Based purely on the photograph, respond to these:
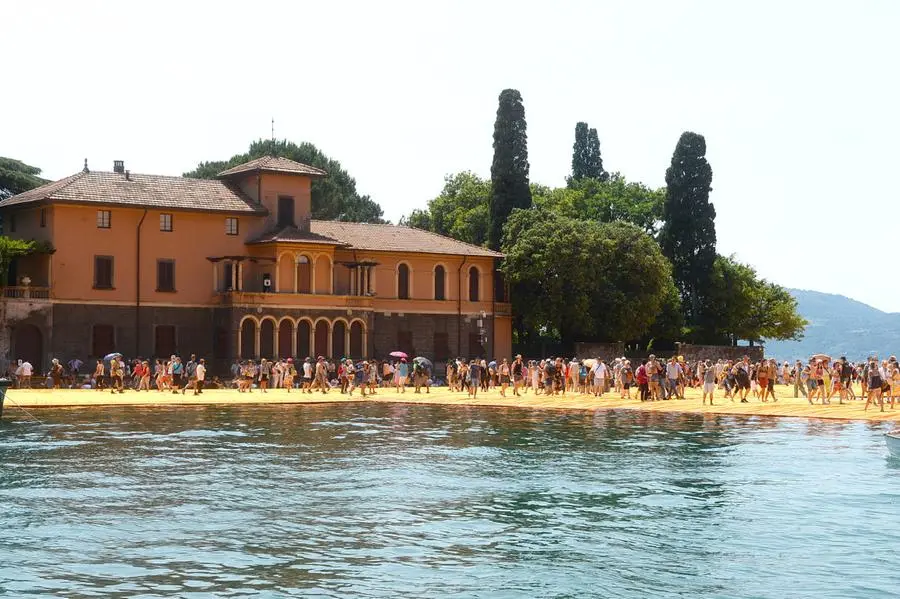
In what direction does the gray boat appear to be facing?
to the viewer's left

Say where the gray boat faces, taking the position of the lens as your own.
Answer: facing to the left of the viewer
